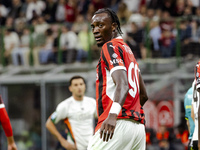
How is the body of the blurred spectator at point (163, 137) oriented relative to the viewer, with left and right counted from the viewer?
facing the viewer

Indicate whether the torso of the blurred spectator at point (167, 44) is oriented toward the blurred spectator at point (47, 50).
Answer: no

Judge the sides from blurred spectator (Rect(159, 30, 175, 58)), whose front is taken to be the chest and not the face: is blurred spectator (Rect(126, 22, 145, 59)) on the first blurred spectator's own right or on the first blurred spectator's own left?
on the first blurred spectator's own right

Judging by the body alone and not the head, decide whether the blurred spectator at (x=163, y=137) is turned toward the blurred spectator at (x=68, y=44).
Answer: no

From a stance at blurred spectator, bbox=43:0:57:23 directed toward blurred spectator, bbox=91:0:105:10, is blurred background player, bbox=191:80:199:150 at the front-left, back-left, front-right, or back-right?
front-right

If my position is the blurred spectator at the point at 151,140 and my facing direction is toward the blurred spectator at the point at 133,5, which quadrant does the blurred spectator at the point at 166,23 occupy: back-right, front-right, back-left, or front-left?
front-right

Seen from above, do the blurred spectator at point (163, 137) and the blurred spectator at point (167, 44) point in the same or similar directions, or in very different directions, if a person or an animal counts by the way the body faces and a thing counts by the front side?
same or similar directions

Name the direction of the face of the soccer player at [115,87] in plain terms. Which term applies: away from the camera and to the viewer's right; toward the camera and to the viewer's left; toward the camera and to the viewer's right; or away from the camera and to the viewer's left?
toward the camera and to the viewer's left

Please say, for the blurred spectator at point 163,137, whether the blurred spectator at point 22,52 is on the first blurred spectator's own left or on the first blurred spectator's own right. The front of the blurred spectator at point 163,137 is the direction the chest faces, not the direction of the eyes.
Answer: on the first blurred spectator's own right

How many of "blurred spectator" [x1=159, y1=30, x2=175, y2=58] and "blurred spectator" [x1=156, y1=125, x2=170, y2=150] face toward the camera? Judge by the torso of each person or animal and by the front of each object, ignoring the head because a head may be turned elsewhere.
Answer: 2

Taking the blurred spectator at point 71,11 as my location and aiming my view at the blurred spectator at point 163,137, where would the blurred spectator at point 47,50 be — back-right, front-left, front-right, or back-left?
front-right

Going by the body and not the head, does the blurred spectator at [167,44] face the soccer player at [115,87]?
yes

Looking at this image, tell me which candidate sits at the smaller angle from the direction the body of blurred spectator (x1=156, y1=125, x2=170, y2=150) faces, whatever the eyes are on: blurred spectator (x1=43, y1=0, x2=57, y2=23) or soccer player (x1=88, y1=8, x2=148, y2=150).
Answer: the soccer player
